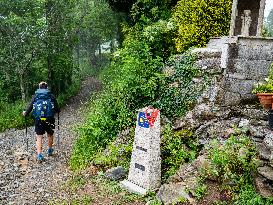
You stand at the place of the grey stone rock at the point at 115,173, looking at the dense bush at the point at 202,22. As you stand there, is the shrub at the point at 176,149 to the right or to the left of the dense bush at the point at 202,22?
right

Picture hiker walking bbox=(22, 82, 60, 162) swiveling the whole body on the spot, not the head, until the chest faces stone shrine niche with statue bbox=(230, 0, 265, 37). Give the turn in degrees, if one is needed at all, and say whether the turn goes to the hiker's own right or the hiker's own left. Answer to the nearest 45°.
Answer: approximately 90° to the hiker's own right

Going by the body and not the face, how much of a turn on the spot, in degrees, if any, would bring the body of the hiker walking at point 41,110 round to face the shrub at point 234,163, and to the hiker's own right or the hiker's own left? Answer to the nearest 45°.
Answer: approximately 135° to the hiker's own right

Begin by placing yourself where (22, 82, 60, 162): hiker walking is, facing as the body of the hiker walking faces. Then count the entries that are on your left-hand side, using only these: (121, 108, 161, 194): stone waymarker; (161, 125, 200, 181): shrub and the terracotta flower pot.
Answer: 0

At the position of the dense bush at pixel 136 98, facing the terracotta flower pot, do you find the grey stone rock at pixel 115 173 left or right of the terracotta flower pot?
right

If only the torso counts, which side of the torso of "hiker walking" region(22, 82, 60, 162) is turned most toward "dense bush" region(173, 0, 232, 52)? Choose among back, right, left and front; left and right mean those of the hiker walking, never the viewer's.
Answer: right

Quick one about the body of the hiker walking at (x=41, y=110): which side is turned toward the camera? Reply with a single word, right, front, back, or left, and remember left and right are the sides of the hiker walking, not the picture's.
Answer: back

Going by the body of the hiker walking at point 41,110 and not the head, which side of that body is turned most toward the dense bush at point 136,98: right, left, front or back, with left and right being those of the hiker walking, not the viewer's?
right

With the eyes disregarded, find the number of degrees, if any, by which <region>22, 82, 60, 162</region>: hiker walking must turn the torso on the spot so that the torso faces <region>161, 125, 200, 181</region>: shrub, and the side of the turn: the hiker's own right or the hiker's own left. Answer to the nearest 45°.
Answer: approximately 135° to the hiker's own right

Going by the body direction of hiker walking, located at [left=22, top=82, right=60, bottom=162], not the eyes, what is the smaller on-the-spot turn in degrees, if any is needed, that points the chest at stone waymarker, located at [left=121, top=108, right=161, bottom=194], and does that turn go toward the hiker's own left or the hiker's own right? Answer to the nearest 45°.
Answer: approximately 135° to the hiker's own right

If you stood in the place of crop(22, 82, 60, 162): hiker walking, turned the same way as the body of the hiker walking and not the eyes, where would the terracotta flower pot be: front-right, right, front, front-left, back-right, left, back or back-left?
back-right

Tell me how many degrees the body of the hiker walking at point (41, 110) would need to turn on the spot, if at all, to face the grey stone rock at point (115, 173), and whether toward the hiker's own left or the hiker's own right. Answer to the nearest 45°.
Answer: approximately 135° to the hiker's own right
